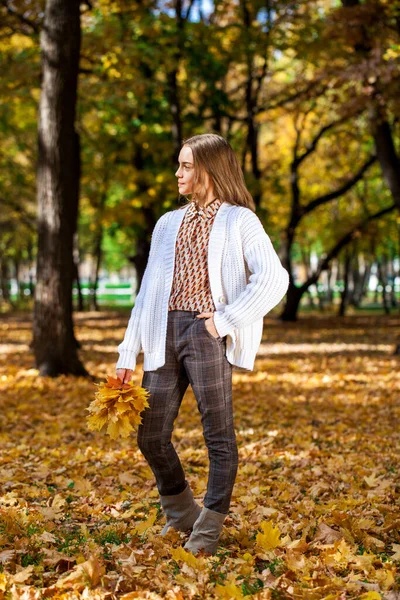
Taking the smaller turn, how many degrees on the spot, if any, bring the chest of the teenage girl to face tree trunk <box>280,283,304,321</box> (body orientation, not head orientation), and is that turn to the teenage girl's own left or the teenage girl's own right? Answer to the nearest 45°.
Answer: approximately 135° to the teenage girl's own right

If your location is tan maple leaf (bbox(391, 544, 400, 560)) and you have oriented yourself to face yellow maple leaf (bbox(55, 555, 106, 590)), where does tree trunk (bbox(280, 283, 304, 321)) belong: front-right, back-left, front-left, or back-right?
back-right

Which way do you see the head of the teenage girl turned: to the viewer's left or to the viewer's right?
to the viewer's left

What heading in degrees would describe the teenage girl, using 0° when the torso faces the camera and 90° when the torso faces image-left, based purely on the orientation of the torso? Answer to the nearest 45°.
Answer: approximately 45°
